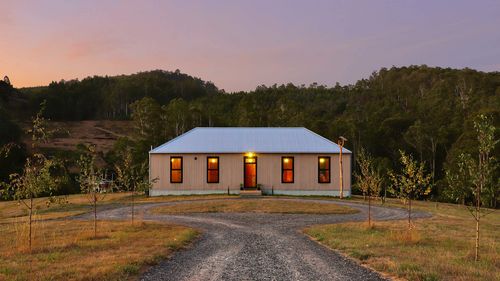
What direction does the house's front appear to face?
toward the camera

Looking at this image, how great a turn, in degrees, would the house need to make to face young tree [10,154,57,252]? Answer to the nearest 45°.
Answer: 0° — it already faces it
